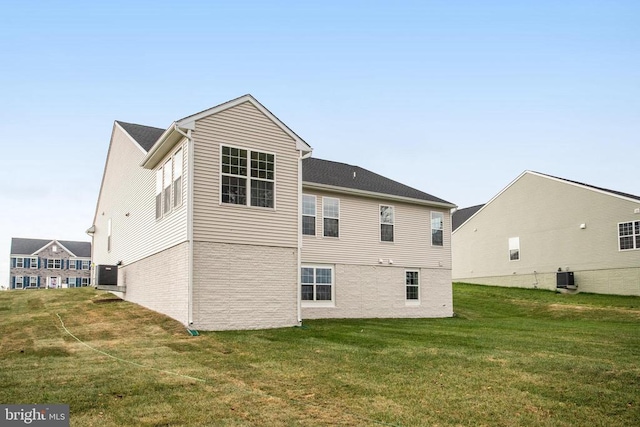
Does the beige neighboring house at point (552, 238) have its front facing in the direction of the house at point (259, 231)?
no

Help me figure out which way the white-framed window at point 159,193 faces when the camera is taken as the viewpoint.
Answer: facing to the left of the viewer

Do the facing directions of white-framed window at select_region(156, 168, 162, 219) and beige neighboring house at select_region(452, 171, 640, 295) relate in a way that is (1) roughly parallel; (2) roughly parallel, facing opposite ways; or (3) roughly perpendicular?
roughly perpendicular

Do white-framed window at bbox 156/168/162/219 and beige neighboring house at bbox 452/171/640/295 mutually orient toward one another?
no

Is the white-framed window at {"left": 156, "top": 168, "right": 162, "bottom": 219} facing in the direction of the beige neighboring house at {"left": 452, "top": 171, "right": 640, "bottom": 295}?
no

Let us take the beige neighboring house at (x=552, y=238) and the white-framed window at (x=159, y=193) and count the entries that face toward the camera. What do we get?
0

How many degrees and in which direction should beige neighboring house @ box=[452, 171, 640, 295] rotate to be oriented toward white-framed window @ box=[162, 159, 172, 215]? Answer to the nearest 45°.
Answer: approximately 90° to its left

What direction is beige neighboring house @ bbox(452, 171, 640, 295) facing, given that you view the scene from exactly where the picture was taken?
facing away from the viewer and to the left of the viewer

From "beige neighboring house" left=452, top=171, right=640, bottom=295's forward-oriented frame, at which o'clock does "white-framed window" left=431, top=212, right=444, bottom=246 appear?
The white-framed window is roughly at 8 o'clock from the beige neighboring house.
